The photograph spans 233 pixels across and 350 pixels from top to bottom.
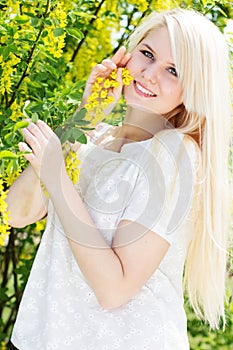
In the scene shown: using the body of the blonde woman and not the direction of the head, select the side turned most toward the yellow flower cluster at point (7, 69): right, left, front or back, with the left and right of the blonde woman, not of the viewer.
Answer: right

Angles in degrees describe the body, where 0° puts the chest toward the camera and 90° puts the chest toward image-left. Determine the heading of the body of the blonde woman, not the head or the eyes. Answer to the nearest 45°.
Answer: approximately 45°

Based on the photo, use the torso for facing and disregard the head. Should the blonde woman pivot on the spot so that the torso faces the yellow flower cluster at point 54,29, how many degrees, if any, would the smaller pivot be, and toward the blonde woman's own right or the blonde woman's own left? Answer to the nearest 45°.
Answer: approximately 90° to the blonde woman's own right

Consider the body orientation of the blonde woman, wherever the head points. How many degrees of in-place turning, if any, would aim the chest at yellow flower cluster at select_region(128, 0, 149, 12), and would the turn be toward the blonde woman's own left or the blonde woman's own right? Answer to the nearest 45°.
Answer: approximately 135° to the blonde woman's own right
